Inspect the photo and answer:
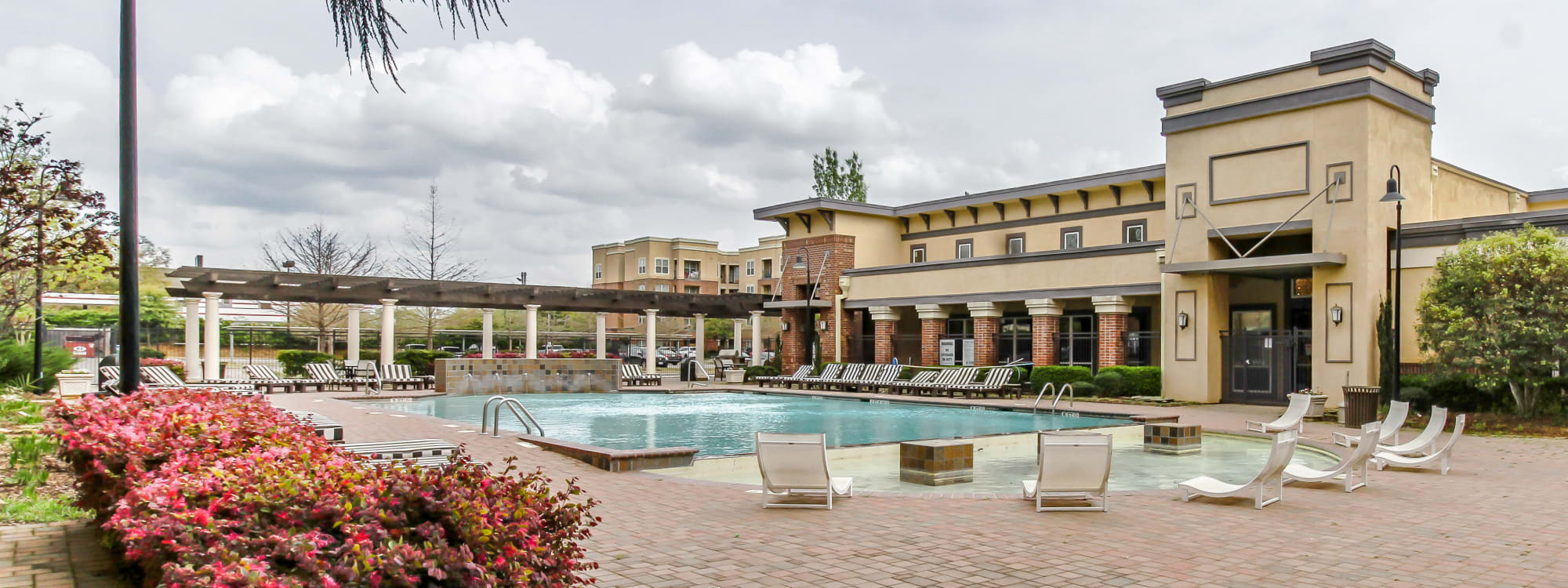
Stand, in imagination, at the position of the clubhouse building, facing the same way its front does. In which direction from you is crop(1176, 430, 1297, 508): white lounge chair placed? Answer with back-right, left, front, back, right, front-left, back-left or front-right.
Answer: front-left

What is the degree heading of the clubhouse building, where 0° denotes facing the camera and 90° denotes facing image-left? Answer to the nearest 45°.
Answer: approximately 45°

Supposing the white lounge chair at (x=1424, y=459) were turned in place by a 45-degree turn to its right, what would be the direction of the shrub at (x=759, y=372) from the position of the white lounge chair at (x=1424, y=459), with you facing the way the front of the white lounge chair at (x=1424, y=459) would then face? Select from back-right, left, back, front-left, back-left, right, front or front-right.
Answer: front

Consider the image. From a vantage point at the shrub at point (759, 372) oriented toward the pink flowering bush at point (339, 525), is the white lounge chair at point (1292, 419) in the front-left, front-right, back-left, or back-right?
front-left

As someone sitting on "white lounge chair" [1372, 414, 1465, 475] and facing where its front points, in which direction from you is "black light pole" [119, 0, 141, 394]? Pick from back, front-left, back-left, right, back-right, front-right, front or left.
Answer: front-left

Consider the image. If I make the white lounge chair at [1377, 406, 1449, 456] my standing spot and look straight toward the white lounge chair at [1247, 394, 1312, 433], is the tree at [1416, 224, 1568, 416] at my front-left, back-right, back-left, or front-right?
front-right

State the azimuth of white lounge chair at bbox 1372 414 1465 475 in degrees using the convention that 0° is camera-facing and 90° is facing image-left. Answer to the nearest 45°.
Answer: approximately 90°

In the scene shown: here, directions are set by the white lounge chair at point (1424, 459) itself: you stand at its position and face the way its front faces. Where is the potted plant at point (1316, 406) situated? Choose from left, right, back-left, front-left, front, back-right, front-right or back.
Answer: right

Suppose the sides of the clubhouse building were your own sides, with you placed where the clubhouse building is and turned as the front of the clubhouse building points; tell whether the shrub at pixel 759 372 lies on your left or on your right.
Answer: on your right

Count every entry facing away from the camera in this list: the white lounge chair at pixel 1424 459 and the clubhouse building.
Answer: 0

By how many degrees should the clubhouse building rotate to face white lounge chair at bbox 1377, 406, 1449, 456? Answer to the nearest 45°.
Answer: approximately 45° to its left

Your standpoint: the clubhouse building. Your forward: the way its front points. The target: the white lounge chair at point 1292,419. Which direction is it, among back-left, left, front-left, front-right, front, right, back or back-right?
front-left

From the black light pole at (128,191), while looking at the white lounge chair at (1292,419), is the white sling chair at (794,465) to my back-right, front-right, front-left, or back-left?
front-right

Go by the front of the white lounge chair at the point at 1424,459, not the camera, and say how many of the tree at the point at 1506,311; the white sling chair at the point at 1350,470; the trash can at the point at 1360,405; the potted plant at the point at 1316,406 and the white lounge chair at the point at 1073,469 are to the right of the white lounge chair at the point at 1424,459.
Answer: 3
